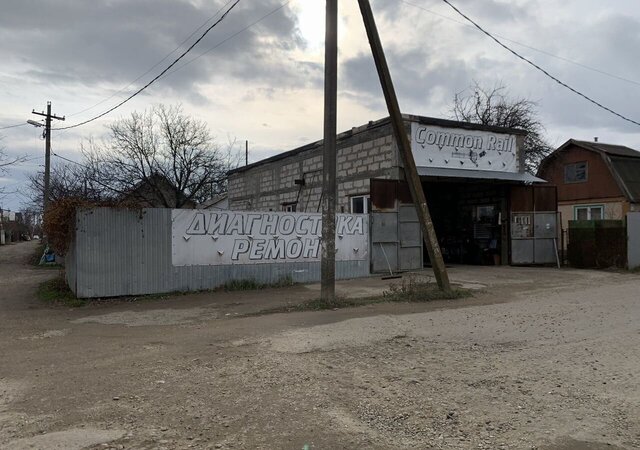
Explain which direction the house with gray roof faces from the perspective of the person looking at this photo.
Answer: facing the viewer and to the left of the viewer

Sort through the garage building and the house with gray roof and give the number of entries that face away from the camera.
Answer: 0

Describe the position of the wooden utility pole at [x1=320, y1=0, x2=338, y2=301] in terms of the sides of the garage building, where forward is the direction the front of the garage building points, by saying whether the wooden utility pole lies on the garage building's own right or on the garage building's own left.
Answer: on the garage building's own right

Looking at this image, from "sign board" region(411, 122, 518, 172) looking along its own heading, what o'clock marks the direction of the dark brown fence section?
The dark brown fence section is roughly at 10 o'clock from the sign board.

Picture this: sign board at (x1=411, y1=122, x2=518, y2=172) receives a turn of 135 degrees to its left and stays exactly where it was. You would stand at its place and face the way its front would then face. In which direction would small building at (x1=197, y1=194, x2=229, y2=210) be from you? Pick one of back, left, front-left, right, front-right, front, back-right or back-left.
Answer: front-left

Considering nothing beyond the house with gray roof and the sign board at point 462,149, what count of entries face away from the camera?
0

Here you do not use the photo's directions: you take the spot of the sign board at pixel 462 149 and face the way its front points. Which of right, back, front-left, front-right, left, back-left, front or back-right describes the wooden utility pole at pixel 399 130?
front-right

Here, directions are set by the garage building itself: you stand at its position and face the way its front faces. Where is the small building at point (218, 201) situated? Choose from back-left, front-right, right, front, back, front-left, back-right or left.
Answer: back

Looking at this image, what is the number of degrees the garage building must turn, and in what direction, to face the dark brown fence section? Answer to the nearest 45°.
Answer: approximately 45° to its left

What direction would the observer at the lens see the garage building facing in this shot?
facing the viewer and to the right of the viewer

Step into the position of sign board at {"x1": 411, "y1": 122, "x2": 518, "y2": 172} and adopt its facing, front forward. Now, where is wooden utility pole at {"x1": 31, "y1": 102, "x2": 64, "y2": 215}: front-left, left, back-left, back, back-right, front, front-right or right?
back-right
